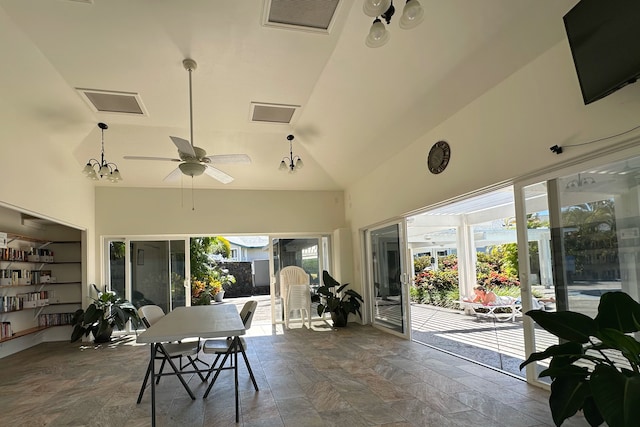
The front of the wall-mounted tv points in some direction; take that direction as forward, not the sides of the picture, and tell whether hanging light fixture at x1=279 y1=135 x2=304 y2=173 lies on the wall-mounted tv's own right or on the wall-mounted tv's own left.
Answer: on the wall-mounted tv's own right

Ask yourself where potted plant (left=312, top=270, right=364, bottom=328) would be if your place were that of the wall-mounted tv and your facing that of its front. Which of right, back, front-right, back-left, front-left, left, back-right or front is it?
right

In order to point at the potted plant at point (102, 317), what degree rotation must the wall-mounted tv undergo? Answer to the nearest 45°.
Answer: approximately 45° to its right

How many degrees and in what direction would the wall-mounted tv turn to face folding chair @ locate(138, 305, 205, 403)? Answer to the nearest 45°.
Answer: approximately 45° to its right

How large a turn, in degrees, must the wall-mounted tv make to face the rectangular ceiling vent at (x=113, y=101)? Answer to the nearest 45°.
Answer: approximately 45° to its right

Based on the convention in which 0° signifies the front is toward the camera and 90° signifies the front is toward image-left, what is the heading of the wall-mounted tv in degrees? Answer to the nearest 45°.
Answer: approximately 45°

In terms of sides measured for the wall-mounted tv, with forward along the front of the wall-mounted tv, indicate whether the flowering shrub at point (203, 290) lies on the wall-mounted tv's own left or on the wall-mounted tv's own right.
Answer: on the wall-mounted tv's own right

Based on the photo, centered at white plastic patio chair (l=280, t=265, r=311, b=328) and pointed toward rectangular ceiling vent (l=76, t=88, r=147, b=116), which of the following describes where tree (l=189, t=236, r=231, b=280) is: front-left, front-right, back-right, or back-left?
back-right

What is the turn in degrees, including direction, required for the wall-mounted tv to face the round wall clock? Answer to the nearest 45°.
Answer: approximately 90° to its right

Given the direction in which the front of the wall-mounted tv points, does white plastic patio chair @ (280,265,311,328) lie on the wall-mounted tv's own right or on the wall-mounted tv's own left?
on the wall-mounted tv's own right

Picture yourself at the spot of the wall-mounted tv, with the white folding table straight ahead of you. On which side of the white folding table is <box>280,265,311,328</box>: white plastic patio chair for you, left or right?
right

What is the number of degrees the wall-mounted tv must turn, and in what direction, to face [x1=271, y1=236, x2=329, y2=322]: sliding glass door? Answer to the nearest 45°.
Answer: approximately 90° to its right

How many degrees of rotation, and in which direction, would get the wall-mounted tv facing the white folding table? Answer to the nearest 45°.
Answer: approximately 45° to its right
